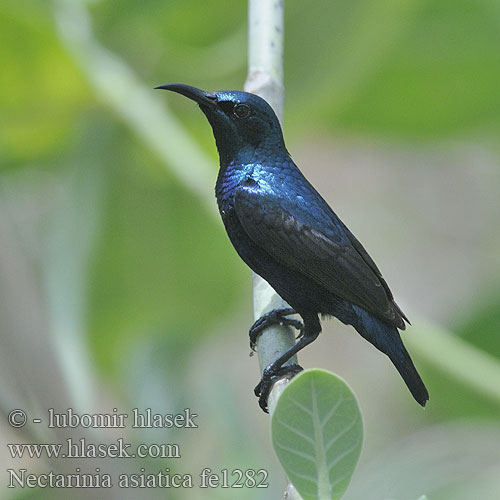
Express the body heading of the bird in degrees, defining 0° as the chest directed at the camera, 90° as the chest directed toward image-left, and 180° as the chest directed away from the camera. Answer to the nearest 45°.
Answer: approximately 90°
